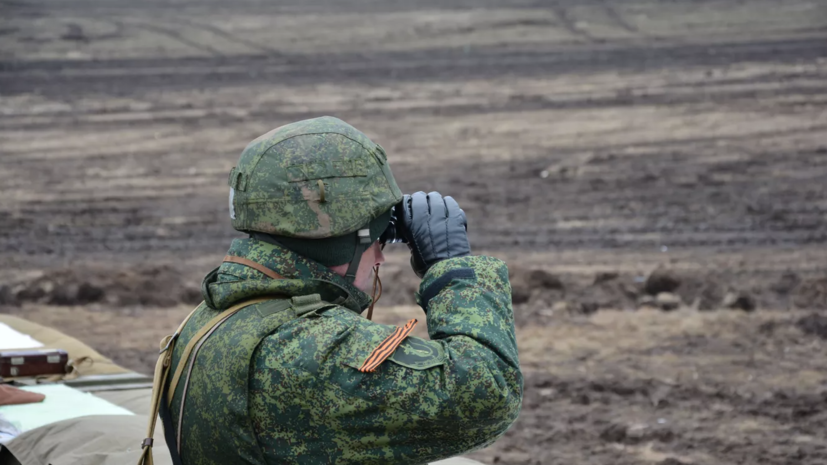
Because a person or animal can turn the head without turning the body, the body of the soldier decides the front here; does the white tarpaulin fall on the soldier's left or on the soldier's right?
on the soldier's left

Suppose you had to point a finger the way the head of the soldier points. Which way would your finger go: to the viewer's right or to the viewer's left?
to the viewer's right

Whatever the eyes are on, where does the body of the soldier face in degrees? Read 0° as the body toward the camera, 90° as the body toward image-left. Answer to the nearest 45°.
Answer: approximately 225°

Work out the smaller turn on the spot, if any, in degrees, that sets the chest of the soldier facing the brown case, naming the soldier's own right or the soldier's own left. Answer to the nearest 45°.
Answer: approximately 90° to the soldier's own left
